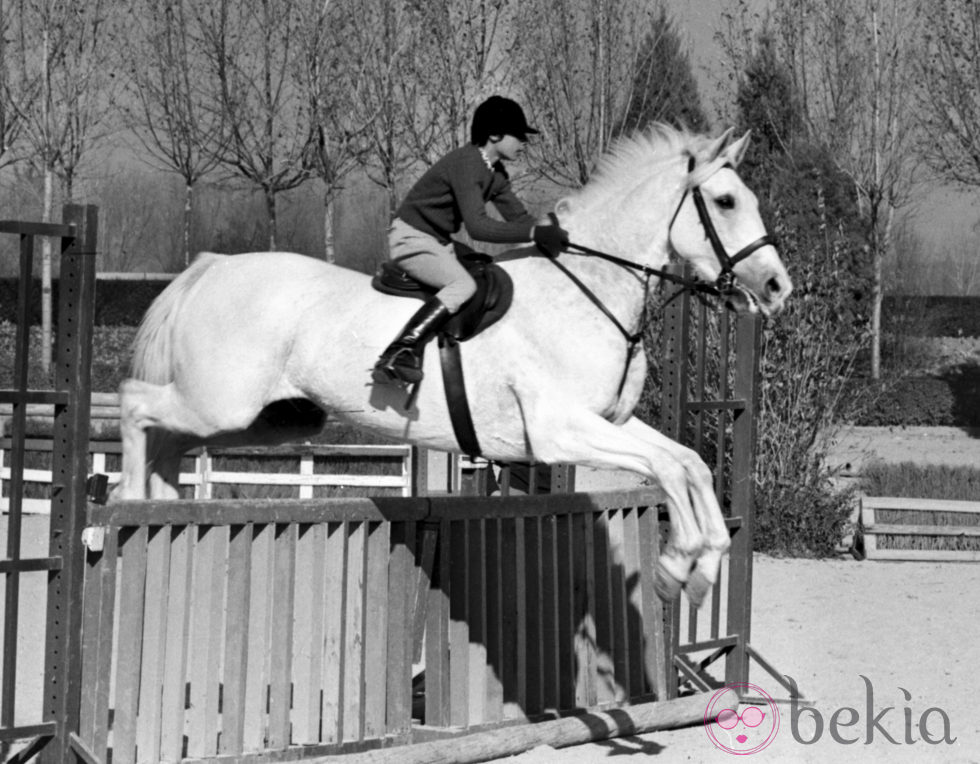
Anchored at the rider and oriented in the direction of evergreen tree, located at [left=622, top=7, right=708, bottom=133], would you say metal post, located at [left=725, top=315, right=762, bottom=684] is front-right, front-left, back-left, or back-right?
front-right

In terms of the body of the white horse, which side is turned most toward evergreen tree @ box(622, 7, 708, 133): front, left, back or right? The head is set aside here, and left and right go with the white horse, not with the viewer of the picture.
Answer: left

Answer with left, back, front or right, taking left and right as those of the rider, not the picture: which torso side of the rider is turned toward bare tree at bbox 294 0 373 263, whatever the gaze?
left

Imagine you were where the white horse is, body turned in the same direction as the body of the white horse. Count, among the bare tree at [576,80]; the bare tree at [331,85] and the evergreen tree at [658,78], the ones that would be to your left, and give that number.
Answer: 3

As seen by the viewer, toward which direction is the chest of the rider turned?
to the viewer's right

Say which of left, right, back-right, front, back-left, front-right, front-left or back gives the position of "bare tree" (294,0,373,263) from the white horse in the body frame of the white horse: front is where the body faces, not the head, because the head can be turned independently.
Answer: left

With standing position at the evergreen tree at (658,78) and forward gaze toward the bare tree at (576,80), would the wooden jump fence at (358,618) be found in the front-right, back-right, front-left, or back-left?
front-left

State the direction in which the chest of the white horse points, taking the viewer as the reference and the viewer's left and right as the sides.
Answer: facing to the right of the viewer

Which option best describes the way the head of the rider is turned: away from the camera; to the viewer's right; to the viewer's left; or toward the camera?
to the viewer's right

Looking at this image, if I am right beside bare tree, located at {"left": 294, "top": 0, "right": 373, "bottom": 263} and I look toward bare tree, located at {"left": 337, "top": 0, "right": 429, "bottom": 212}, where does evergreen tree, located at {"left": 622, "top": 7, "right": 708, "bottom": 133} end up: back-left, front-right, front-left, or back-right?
front-left

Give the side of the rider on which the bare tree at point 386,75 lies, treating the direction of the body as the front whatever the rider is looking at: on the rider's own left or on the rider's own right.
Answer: on the rider's own left
